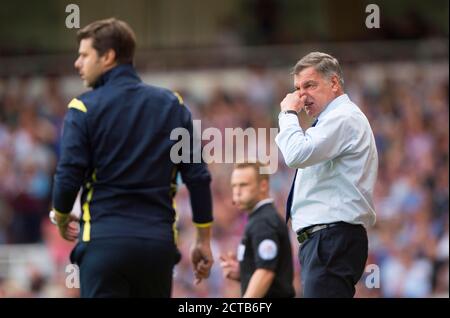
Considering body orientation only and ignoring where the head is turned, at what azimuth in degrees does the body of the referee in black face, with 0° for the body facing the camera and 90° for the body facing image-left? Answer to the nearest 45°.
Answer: approximately 90°

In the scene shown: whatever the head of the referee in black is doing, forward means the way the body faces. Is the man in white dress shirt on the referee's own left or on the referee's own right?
on the referee's own left

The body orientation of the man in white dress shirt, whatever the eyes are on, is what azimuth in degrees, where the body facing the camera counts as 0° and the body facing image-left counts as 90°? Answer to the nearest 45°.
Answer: approximately 90°
